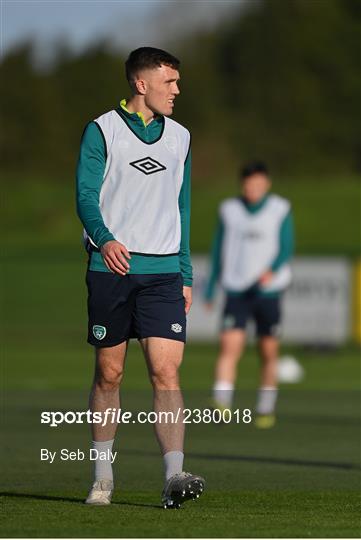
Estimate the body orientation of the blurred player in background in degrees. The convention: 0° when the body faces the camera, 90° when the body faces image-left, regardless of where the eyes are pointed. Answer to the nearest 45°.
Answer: approximately 0°

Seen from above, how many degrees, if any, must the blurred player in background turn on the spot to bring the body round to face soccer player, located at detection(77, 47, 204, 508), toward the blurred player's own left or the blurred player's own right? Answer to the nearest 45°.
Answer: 0° — they already face them

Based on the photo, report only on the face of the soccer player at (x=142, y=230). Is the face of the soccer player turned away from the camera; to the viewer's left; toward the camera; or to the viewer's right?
to the viewer's right
